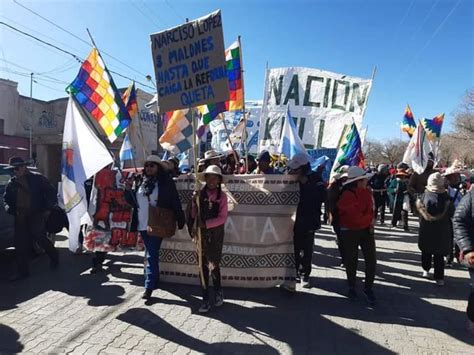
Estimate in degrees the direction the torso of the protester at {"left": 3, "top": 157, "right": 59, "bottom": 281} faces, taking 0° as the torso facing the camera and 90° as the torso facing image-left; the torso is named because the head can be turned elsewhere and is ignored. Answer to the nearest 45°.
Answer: approximately 45°

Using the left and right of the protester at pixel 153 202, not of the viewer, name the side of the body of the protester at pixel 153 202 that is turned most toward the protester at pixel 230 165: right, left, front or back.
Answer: back

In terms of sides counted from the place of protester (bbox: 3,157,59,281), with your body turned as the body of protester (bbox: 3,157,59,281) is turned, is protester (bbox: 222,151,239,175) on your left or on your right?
on your left

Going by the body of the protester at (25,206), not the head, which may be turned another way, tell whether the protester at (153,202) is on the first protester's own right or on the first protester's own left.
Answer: on the first protester's own left
